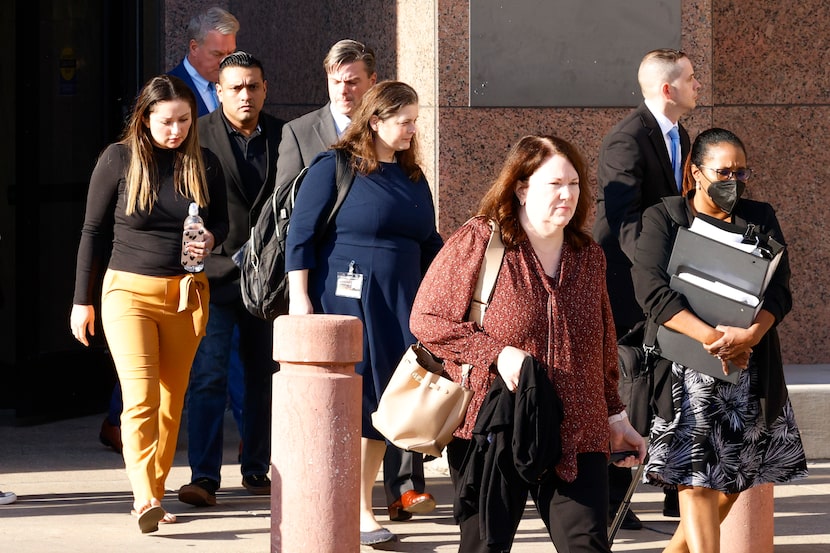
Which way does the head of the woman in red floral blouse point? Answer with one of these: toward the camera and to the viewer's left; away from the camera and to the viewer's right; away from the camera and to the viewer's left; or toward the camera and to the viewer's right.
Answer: toward the camera and to the viewer's right

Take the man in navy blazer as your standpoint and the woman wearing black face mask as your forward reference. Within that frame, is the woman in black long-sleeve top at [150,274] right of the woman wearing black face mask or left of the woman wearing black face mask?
right

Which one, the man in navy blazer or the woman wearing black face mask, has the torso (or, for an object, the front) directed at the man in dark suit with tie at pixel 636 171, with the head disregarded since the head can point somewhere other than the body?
the man in navy blazer

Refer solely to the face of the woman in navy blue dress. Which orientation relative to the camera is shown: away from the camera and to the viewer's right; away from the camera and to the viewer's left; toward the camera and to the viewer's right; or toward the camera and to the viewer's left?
toward the camera and to the viewer's right

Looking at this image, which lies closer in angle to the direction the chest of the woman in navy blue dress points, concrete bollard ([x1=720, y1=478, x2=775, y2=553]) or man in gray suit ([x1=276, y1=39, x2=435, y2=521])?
the concrete bollard

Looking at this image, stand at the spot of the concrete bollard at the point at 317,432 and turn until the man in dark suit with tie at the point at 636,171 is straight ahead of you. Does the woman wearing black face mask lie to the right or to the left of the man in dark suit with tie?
right

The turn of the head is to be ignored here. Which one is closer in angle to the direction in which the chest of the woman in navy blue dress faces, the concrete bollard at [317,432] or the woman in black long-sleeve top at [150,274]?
the concrete bollard

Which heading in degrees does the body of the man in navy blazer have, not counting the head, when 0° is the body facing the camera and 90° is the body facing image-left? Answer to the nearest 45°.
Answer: approximately 315°

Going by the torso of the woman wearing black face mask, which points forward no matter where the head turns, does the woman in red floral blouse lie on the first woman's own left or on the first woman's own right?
on the first woman's own right

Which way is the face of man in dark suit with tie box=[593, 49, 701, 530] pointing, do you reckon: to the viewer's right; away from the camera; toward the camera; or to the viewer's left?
to the viewer's right
